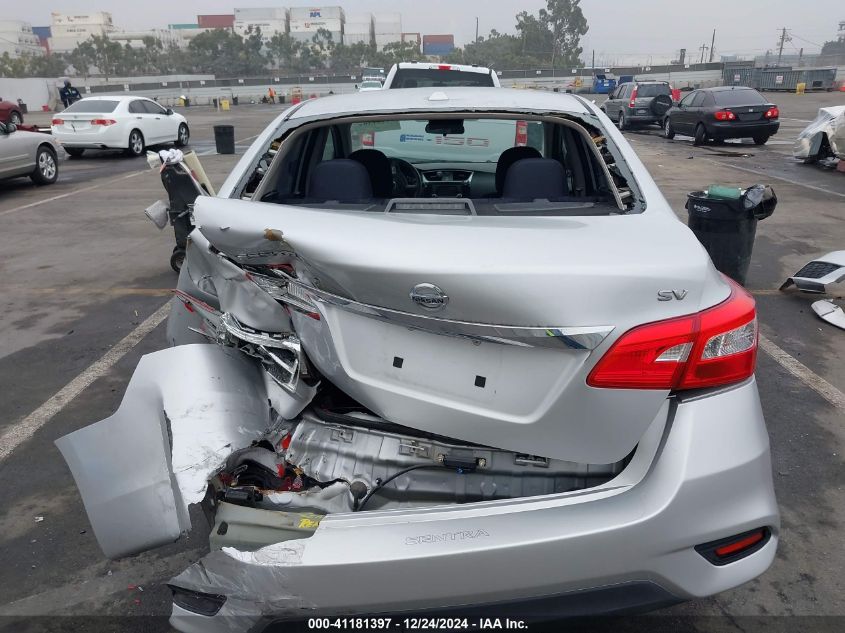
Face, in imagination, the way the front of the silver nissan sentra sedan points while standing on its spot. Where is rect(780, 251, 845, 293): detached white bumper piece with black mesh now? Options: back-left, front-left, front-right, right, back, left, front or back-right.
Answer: front-right

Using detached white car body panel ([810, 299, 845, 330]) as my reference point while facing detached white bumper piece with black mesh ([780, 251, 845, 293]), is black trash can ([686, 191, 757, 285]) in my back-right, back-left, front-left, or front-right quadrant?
front-left

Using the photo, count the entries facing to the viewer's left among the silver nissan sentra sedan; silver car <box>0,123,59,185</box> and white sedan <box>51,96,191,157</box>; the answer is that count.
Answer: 0

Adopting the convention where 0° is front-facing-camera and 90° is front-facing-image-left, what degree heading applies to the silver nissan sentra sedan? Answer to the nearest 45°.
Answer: approximately 180°

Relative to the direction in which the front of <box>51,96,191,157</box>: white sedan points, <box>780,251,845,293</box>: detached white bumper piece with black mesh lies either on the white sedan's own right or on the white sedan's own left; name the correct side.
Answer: on the white sedan's own right

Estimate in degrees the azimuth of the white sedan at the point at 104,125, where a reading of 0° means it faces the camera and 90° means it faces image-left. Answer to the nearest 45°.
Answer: approximately 225°

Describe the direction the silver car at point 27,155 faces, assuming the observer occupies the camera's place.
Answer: facing away from the viewer and to the right of the viewer

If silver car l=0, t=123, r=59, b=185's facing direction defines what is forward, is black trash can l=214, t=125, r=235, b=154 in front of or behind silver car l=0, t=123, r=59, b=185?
in front

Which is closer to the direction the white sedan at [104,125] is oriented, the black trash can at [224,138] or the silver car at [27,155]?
the black trash can
